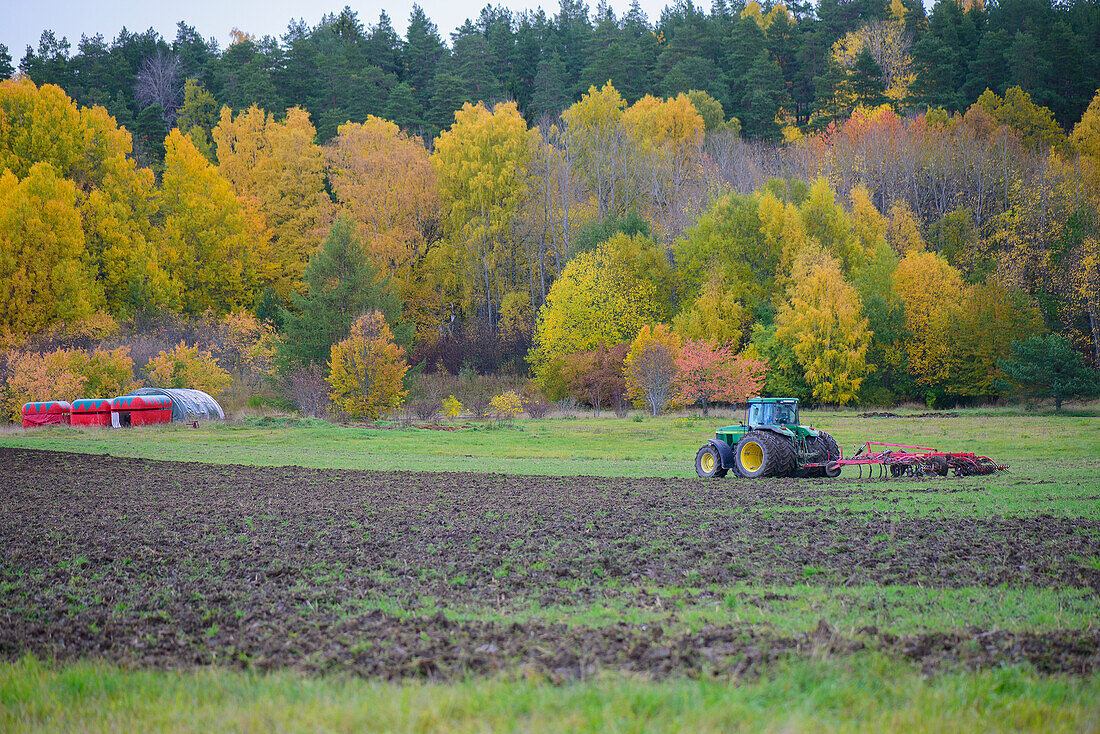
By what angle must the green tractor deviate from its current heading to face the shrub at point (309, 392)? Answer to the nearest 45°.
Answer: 0° — it already faces it

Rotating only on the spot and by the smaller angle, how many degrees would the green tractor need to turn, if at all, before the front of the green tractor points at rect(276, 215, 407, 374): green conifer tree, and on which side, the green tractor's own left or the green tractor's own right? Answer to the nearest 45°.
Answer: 0° — it already faces it

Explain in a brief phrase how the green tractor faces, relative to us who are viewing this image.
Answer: facing away from the viewer and to the left of the viewer

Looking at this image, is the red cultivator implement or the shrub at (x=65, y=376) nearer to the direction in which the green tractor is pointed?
the shrub

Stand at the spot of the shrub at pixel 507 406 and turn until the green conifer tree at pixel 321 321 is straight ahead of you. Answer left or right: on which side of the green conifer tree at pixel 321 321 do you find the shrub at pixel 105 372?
left

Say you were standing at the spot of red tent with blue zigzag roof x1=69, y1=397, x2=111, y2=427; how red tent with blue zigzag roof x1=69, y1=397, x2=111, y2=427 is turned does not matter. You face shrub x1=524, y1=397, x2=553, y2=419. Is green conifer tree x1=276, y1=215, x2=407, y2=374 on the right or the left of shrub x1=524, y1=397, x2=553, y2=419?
left

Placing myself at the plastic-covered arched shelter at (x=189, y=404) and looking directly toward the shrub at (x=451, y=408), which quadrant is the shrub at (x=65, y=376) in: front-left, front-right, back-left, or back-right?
back-left
